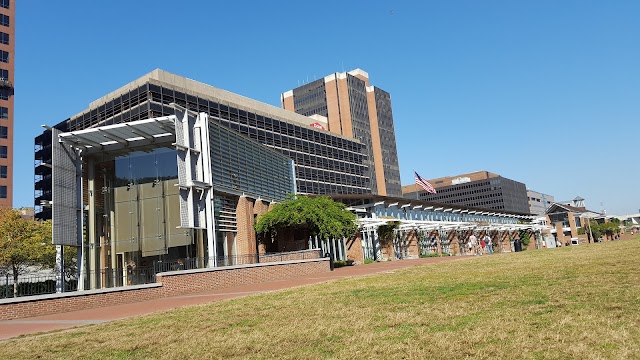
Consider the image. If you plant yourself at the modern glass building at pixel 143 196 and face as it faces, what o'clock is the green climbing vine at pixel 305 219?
The green climbing vine is roughly at 7 o'clock from the modern glass building.

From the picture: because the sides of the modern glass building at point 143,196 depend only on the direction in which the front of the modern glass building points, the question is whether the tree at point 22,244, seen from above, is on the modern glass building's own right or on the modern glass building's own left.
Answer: on the modern glass building's own right

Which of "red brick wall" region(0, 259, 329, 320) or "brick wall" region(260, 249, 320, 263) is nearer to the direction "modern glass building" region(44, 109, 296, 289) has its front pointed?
the red brick wall

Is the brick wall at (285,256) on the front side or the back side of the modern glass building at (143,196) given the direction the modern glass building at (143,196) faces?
on the back side

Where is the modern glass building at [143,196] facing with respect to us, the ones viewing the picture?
facing the viewer and to the left of the viewer

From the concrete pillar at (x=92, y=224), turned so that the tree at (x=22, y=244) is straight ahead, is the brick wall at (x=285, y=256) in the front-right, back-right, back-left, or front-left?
back-right
